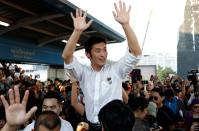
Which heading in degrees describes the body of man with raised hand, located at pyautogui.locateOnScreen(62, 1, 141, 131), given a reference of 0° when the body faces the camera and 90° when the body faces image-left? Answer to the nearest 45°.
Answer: approximately 0°
